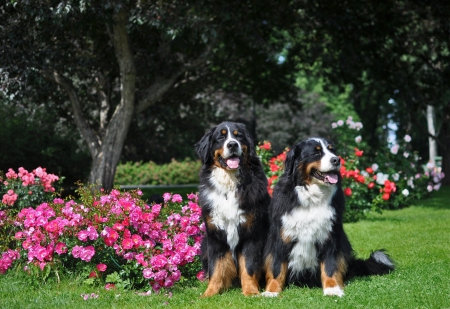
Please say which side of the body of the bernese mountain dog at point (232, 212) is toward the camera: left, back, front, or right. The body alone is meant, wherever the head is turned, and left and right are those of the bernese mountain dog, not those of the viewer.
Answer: front

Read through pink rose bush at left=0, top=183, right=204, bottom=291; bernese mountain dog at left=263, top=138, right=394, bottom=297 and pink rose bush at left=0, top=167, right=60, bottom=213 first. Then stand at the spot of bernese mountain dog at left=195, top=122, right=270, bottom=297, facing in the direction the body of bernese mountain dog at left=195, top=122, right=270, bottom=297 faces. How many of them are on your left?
1

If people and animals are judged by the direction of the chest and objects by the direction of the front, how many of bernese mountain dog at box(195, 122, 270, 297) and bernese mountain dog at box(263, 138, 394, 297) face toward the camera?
2

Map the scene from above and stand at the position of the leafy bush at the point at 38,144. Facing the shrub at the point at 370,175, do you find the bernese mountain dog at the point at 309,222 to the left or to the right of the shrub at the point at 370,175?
right

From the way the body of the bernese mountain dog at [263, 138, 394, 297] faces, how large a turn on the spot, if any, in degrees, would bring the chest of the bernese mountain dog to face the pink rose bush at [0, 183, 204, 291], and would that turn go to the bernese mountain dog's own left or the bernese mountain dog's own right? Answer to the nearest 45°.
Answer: approximately 90° to the bernese mountain dog's own right

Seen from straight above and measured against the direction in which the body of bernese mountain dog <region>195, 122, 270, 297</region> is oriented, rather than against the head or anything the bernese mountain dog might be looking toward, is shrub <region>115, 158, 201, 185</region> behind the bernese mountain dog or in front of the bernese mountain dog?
behind

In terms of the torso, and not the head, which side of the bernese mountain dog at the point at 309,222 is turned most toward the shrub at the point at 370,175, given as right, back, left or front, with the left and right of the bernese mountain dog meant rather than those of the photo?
back

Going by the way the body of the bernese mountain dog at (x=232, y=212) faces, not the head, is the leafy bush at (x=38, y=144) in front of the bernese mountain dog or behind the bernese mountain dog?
behind

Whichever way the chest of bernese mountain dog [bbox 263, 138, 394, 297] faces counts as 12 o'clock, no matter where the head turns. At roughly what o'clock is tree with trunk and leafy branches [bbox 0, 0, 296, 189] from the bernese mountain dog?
The tree with trunk and leafy branches is roughly at 5 o'clock from the bernese mountain dog.

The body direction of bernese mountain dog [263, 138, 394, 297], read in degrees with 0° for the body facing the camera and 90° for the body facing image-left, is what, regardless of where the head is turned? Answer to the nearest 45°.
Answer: approximately 0°

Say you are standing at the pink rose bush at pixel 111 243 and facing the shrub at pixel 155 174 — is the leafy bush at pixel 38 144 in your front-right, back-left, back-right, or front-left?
front-left

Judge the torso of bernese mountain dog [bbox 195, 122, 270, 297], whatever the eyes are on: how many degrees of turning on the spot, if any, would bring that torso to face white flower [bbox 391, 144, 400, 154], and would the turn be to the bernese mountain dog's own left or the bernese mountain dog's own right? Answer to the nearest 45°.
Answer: approximately 135° to the bernese mountain dog's own left

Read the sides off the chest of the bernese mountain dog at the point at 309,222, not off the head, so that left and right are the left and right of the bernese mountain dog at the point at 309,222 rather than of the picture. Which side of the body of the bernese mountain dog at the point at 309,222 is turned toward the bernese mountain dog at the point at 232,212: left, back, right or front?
right
